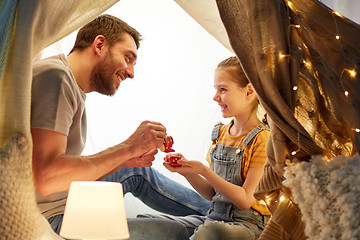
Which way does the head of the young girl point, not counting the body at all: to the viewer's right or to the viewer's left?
to the viewer's left

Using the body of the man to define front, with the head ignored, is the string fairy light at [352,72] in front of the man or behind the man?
in front

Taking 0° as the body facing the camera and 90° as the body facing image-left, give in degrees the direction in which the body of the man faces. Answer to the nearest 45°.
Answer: approximately 270°

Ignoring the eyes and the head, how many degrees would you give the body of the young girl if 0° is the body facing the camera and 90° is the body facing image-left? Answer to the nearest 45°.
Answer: approximately 45°

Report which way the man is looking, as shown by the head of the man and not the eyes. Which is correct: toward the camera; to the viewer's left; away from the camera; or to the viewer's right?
to the viewer's right

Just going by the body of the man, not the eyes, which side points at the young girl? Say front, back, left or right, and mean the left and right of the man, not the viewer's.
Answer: front

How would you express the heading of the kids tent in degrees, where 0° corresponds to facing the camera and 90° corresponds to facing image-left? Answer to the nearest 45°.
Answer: approximately 0°

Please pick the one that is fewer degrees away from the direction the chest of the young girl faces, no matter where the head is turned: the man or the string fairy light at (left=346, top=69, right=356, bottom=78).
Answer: the man
